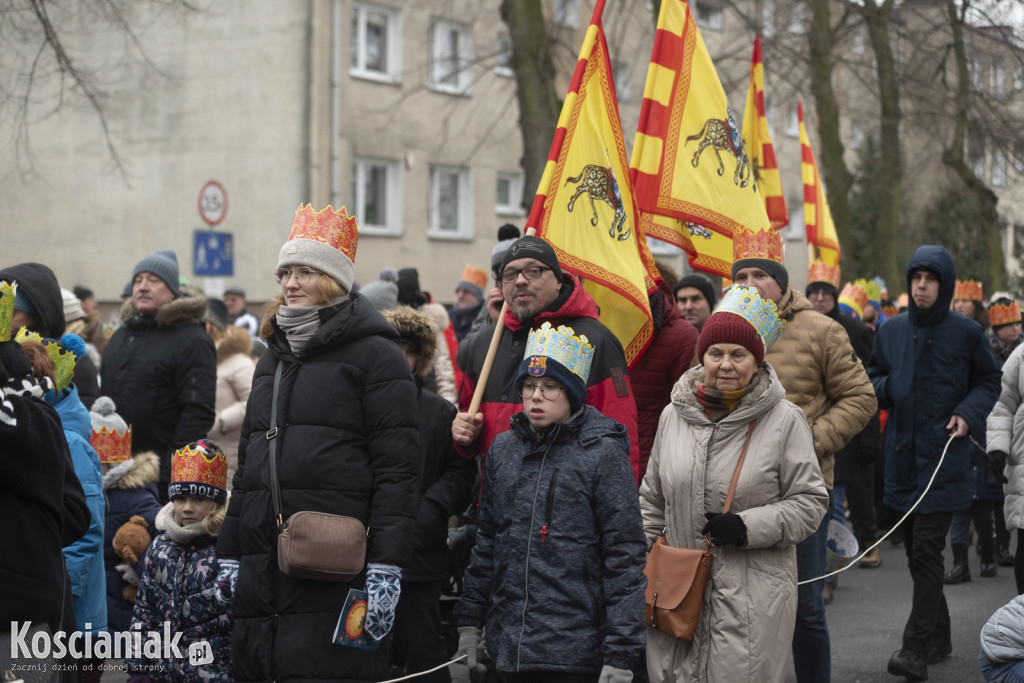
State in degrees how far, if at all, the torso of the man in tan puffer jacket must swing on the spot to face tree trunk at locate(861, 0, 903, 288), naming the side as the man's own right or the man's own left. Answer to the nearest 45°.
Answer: approximately 135° to the man's own right

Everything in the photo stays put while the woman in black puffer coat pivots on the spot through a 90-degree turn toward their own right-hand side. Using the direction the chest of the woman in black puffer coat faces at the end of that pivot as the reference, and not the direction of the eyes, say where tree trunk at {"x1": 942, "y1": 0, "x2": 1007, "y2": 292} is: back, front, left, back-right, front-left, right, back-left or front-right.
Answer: right

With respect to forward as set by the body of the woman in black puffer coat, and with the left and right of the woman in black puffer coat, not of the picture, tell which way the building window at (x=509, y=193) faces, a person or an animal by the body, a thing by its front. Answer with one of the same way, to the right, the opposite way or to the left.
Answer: the same way

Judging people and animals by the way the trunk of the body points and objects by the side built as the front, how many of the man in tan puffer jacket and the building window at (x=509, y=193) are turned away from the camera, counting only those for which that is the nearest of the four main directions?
0

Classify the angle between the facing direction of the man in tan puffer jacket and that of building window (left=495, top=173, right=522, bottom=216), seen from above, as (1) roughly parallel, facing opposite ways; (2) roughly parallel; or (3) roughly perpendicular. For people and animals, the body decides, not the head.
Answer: roughly parallel

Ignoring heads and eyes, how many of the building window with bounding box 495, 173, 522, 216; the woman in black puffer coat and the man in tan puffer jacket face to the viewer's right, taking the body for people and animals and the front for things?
0

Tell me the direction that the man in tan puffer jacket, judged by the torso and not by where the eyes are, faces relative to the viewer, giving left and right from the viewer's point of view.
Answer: facing the viewer and to the left of the viewer

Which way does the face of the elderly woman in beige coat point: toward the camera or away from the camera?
toward the camera

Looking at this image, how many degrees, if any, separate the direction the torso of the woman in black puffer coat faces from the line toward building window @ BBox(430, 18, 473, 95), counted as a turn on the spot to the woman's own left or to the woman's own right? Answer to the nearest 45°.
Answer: approximately 135° to the woman's own right

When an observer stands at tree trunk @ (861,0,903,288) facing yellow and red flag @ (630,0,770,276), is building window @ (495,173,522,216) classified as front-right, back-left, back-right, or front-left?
back-right

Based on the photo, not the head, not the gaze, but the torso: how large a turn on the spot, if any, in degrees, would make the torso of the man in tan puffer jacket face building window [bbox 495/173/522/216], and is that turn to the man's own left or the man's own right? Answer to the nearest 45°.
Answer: approximately 135° to the man's own right

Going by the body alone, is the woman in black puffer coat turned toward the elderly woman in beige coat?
no

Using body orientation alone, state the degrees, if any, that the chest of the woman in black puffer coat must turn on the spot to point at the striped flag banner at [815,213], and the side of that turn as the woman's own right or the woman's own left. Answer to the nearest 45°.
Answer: approximately 180°

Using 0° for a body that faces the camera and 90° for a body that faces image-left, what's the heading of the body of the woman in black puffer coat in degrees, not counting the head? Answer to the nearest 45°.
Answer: approximately 45°

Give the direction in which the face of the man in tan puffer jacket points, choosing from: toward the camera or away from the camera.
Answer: toward the camera

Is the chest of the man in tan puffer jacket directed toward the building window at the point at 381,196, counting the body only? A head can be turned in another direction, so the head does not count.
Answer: no

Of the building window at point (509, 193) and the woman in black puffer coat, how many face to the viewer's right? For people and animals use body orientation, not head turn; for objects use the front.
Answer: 0

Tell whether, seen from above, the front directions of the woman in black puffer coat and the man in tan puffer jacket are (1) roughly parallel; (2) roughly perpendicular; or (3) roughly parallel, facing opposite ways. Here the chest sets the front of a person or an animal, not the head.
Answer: roughly parallel
